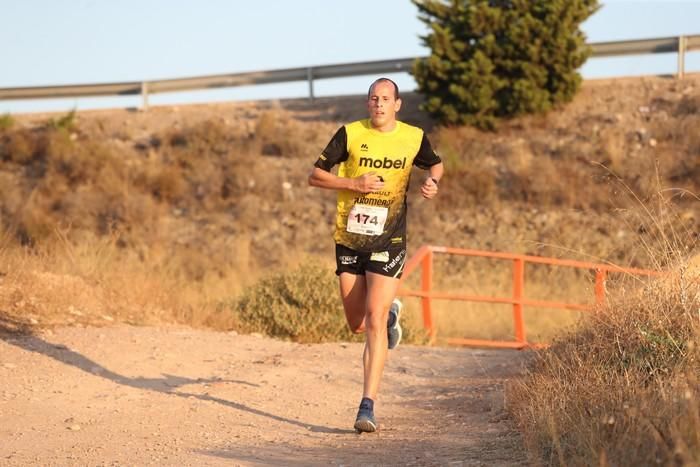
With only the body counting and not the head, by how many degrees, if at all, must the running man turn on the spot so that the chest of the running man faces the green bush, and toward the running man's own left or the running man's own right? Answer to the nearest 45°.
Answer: approximately 180°

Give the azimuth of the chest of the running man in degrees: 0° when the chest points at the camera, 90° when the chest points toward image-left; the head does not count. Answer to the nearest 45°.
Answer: approximately 0°

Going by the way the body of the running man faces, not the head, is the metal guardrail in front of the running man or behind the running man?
behind

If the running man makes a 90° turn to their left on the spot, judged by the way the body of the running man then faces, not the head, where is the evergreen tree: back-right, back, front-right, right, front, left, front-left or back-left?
left
